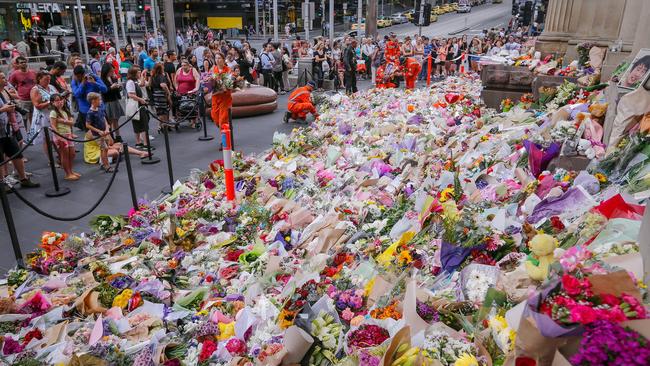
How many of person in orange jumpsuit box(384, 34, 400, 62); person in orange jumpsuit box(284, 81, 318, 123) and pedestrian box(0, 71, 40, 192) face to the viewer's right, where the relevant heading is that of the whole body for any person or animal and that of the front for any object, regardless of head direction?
2

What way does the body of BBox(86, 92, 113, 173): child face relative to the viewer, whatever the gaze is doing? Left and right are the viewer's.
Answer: facing the viewer and to the right of the viewer

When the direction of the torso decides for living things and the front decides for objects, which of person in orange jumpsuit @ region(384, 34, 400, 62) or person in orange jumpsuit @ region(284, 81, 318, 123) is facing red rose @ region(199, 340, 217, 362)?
person in orange jumpsuit @ region(384, 34, 400, 62)

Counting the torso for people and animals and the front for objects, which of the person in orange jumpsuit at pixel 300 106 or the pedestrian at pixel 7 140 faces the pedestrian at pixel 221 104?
the pedestrian at pixel 7 140

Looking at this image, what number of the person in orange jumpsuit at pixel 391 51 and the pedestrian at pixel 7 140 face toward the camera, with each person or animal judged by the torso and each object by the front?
1

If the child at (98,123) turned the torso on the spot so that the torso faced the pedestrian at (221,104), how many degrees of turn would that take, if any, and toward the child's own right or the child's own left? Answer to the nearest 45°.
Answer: approximately 45° to the child's own left

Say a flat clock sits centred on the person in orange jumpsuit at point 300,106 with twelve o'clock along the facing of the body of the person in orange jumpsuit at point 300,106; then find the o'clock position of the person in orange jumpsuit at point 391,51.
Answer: the person in orange jumpsuit at point 391,51 is roughly at 10 o'clock from the person in orange jumpsuit at point 300,106.

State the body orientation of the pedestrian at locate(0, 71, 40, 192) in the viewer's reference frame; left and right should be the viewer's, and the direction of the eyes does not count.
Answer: facing to the right of the viewer

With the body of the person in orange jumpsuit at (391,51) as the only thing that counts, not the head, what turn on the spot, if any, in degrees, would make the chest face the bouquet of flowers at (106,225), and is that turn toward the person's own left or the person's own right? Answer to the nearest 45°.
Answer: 0° — they already face it

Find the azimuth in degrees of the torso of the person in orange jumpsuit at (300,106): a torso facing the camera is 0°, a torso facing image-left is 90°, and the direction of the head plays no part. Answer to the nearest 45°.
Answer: approximately 270°

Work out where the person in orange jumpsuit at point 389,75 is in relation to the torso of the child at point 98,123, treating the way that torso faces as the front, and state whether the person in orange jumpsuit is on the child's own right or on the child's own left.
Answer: on the child's own left

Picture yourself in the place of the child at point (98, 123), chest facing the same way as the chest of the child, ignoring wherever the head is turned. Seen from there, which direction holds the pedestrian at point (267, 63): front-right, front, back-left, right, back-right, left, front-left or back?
left

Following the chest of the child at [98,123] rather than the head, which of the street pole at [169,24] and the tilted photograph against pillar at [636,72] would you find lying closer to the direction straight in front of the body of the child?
the tilted photograph against pillar

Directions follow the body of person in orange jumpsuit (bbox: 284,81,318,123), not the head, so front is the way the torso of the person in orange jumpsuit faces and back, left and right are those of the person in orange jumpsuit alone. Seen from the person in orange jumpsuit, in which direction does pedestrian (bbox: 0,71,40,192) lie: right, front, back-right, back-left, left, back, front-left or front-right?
back-right
